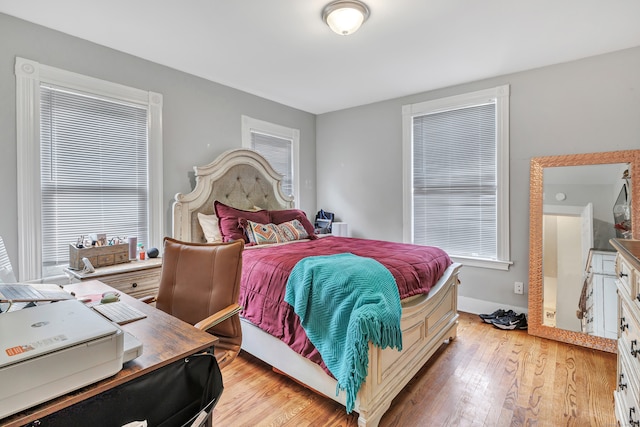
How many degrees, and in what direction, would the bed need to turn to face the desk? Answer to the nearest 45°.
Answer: approximately 45° to its right

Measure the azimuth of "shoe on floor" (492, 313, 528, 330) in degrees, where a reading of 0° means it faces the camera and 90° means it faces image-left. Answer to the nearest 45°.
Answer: approximately 90°

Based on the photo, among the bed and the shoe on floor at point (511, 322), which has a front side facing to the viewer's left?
the shoe on floor

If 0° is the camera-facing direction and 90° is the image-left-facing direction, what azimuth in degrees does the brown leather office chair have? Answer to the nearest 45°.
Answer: approximately 45°

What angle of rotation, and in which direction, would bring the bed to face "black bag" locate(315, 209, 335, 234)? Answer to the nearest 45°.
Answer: approximately 135° to its left

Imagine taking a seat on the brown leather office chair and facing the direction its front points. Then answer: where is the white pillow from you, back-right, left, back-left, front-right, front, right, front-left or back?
back-right

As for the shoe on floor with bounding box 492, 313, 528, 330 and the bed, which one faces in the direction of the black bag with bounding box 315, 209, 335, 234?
the shoe on floor

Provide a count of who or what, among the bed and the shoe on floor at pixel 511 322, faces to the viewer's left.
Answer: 1
